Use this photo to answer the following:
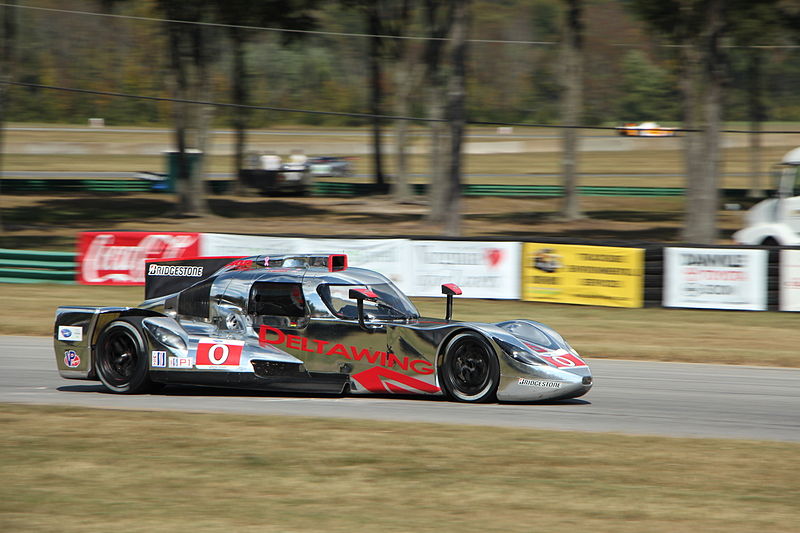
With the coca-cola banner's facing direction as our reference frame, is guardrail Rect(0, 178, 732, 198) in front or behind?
behind

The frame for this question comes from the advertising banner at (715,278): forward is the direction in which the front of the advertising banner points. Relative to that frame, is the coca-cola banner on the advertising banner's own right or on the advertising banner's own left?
on the advertising banner's own right

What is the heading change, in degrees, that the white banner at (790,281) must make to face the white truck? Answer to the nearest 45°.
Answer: approximately 180°

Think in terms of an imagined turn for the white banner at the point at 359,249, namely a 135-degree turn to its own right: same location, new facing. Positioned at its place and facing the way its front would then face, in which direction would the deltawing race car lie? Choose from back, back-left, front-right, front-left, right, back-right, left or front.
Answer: back-left

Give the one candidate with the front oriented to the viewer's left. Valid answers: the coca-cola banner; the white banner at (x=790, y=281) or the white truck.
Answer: the white truck

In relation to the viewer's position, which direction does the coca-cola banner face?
facing the viewer

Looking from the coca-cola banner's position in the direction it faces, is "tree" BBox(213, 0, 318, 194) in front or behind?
behind

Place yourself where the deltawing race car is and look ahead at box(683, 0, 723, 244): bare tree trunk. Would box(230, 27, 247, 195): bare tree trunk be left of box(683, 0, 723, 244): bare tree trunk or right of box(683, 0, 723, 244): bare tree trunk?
left

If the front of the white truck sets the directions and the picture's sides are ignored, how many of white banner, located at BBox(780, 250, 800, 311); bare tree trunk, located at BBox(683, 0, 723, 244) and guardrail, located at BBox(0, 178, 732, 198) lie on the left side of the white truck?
1

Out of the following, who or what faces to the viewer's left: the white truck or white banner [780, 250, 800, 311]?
the white truck

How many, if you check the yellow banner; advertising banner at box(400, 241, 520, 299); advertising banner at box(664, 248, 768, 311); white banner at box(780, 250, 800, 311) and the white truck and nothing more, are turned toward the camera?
4

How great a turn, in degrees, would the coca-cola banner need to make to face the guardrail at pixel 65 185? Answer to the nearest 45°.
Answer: approximately 180°

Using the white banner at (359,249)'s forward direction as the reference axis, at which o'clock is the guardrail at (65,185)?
The guardrail is roughly at 5 o'clock from the white banner.

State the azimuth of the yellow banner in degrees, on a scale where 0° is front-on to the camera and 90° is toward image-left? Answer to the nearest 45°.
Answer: approximately 0°

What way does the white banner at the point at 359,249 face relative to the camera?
toward the camera

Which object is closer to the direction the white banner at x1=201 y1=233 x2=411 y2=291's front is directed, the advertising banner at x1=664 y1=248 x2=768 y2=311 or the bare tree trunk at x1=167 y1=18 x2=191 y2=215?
the advertising banner

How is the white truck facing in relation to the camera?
to the viewer's left

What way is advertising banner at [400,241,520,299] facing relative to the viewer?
toward the camera

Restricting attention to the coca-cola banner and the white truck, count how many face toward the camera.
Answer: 1
